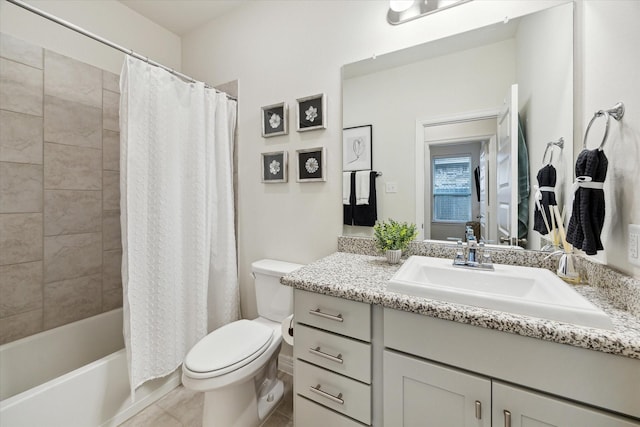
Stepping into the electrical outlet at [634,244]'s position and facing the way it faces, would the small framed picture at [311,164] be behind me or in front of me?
in front

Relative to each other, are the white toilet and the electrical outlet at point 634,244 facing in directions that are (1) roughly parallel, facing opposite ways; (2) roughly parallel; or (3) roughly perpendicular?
roughly perpendicular

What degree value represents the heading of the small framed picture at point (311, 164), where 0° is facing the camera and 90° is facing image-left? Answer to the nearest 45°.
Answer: approximately 45°

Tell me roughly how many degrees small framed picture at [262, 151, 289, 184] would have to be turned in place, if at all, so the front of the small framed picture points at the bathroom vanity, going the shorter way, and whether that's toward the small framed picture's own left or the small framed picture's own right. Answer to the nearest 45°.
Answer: approximately 90° to the small framed picture's own left

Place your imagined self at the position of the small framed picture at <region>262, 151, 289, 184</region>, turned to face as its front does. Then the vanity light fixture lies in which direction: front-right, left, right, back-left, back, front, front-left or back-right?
left

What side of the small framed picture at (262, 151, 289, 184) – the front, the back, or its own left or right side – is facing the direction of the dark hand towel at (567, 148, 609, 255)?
left

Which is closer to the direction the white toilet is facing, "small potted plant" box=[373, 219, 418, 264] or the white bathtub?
the white bathtub

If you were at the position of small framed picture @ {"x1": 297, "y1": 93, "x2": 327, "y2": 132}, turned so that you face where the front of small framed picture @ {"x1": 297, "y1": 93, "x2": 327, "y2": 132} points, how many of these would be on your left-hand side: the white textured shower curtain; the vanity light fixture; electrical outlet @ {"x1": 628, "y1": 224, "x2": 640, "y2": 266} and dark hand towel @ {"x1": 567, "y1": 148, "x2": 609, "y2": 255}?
3

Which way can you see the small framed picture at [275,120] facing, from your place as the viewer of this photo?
facing the viewer and to the left of the viewer

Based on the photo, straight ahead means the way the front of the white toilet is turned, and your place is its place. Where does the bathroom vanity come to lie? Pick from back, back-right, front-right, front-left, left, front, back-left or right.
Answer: left

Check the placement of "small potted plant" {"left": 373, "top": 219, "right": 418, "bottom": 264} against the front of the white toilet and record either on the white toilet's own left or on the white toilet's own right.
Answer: on the white toilet's own left

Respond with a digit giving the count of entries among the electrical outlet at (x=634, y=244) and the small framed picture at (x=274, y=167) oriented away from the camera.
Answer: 0

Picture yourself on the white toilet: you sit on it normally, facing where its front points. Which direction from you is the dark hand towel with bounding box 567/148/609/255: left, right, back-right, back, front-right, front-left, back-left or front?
left
